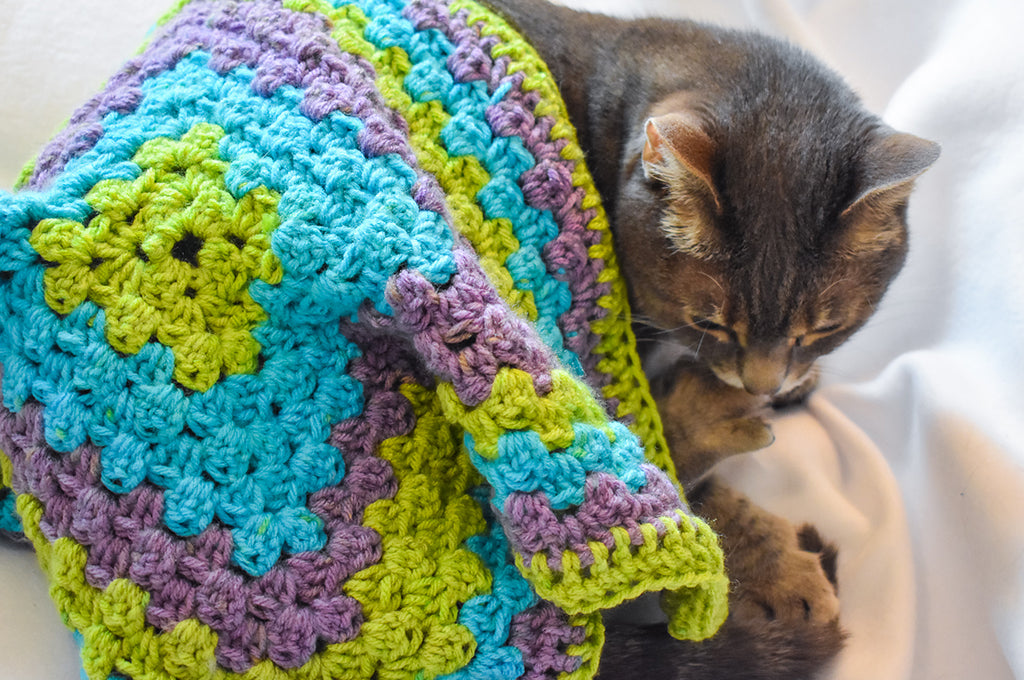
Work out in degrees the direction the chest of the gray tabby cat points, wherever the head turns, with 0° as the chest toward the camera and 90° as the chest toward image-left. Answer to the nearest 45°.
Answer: approximately 315°
